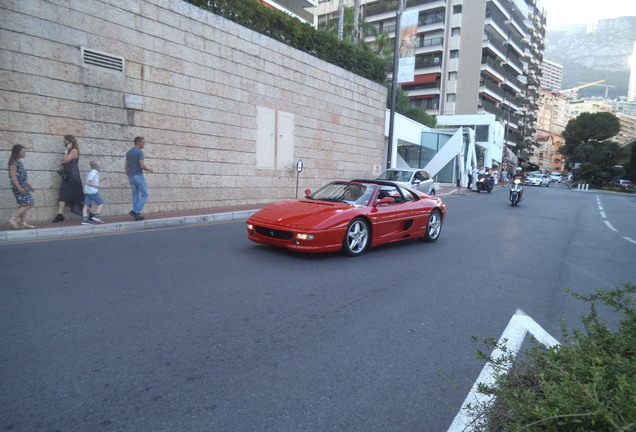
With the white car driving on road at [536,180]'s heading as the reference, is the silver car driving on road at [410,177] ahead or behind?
ahead

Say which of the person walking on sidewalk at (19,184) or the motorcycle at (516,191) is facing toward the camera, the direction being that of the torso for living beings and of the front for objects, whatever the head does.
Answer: the motorcycle

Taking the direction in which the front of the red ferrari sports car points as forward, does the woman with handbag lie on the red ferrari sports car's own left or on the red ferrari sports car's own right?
on the red ferrari sports car's own right

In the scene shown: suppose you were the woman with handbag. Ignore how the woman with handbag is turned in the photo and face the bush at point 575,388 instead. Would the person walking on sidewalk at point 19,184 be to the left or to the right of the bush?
right

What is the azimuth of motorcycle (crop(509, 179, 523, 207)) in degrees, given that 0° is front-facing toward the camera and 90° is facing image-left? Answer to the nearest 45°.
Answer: approximately 0°

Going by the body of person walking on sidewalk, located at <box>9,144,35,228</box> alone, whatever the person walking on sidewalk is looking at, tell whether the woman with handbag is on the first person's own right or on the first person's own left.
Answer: on the first person's own left

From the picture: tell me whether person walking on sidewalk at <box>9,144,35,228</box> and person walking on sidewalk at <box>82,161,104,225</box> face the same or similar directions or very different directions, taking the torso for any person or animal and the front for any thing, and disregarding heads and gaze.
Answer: same or similar directions

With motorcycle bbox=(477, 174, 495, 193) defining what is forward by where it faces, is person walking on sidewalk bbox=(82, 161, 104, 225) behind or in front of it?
in front

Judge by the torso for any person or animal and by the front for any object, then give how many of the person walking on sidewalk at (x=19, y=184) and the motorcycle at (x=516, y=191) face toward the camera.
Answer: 1

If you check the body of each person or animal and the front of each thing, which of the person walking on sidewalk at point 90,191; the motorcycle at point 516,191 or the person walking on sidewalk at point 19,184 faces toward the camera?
the motorcycle

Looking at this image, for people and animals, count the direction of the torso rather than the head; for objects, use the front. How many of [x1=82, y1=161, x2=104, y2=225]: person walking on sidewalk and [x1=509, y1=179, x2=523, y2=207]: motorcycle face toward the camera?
1
